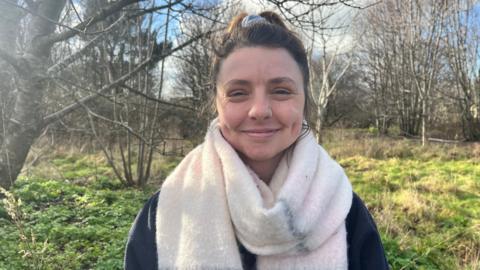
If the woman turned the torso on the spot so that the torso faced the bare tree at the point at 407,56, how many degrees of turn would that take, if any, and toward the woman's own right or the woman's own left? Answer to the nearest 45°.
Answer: approximately 180°

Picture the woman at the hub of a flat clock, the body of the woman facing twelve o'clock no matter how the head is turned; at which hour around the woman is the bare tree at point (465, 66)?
The bare tree is roughly at 7 o'clock from the woman.

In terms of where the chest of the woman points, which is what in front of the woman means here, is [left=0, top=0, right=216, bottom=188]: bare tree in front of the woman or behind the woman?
behind

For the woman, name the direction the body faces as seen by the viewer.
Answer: toward the camera
